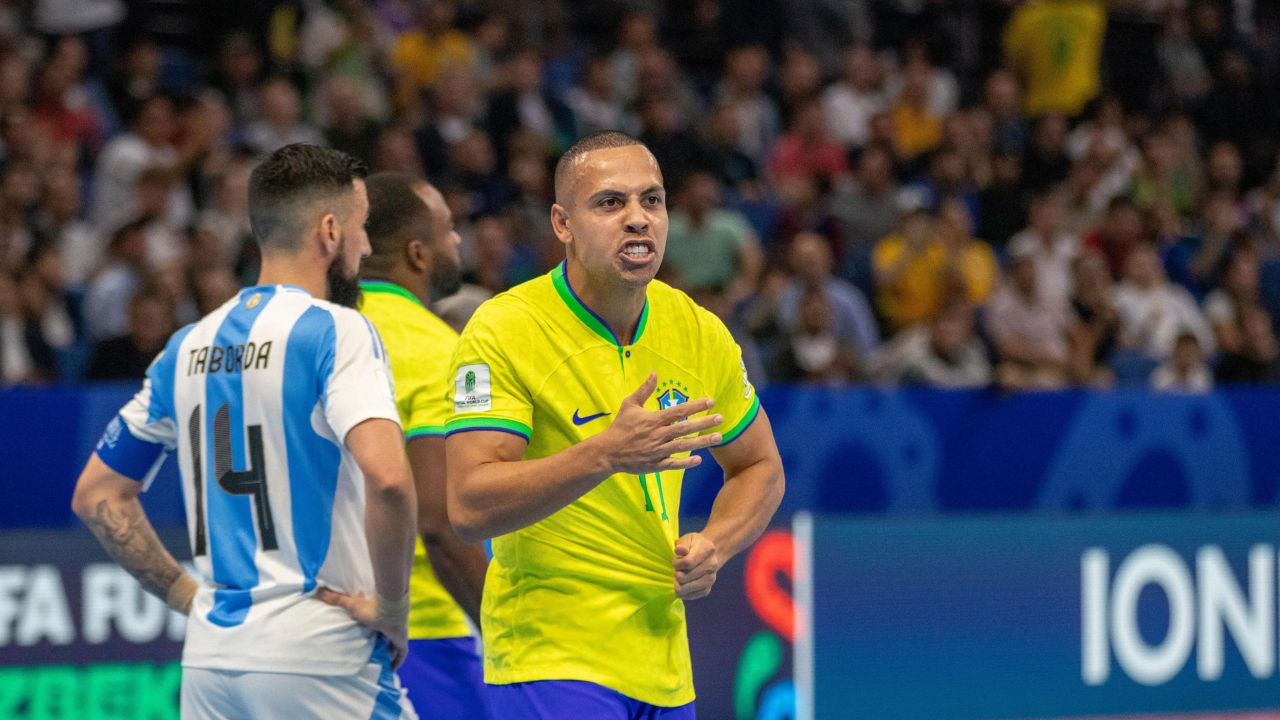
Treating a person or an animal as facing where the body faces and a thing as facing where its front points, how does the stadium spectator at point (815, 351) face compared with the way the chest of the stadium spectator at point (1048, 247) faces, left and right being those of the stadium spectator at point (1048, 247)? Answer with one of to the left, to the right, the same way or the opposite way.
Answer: the same way

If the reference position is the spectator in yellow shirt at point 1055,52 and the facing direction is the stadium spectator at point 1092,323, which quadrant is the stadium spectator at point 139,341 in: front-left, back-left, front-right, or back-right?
front-right

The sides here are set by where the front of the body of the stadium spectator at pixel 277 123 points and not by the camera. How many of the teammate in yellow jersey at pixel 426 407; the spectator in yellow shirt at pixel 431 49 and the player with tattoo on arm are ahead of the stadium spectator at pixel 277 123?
2

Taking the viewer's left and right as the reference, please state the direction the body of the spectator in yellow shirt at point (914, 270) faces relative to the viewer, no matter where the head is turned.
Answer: facing the viewer

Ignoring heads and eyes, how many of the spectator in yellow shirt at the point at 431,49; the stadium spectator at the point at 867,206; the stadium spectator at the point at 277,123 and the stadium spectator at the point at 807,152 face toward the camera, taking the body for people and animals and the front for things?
4

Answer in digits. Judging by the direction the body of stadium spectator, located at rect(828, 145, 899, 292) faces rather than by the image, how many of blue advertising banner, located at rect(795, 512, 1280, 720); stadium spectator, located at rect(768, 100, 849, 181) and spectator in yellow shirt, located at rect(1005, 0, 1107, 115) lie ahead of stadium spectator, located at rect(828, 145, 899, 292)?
1

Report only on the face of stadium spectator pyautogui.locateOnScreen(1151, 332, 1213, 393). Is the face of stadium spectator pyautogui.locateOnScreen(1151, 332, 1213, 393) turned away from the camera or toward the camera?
toward the camera

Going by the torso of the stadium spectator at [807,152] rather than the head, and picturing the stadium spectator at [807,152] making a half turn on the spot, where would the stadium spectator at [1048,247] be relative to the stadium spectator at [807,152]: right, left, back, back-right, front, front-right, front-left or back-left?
right

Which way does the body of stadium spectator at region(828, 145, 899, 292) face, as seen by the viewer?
toward the camera

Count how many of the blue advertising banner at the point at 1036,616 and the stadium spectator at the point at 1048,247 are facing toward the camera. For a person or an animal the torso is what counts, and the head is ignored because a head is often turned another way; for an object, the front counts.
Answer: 2

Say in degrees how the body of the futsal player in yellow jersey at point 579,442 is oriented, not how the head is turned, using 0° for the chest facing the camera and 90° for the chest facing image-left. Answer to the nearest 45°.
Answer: approximately 315°

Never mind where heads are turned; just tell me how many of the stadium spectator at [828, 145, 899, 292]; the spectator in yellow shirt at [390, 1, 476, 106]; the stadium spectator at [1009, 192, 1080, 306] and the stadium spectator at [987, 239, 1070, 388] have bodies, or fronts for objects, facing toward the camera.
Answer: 4

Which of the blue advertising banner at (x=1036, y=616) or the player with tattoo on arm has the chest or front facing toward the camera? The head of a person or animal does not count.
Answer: the blue advertising banner

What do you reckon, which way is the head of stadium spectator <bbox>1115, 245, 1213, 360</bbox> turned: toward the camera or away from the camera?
toward the camera

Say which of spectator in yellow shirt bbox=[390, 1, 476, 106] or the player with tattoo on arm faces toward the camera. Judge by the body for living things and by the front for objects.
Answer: the spectator in yellow shirt
